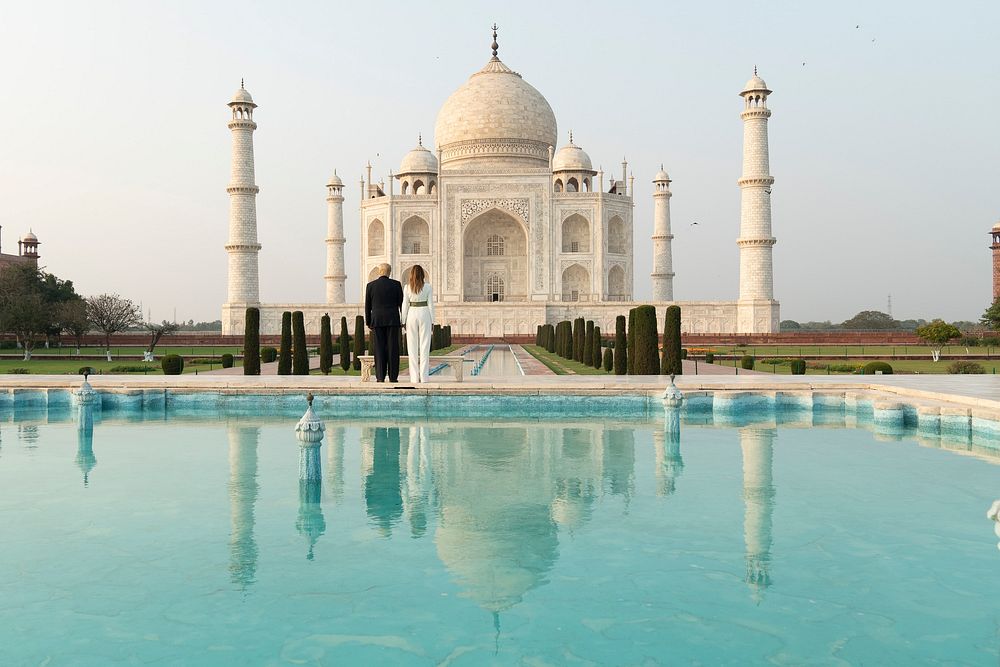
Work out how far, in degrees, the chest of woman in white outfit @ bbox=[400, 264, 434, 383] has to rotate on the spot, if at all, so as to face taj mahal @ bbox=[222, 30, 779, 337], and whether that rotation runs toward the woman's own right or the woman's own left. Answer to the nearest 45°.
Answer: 0° — they already face it

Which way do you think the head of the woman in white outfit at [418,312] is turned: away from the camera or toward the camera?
away from the camera

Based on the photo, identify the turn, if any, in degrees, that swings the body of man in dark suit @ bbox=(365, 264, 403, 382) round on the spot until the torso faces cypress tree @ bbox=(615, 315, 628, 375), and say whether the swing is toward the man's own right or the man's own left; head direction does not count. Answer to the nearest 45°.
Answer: approximately 45° to the man's own right

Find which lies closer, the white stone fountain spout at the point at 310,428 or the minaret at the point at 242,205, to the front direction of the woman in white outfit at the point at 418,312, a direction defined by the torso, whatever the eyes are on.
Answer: the minaret

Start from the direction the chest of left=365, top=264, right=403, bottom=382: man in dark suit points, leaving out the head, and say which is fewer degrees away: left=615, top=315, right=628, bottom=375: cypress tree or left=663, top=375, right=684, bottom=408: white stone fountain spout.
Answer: the cypress tree

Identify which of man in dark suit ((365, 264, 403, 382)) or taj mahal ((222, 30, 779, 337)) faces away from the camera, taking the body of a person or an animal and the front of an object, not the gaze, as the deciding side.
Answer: the man in dark suit

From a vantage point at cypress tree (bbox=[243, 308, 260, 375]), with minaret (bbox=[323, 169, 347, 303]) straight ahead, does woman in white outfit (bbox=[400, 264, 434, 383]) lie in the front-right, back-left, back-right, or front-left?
back-right

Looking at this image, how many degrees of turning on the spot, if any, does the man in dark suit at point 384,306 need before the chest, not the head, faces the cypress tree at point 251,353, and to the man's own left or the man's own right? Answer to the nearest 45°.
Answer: approximately 45° to the man's own left

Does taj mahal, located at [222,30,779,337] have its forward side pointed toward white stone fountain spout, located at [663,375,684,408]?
yes

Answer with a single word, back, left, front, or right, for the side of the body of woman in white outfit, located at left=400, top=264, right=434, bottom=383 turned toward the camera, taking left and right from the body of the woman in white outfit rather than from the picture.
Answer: back

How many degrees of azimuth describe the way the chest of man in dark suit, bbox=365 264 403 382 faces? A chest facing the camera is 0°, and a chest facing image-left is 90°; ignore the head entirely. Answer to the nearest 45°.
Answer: approximately 180°
